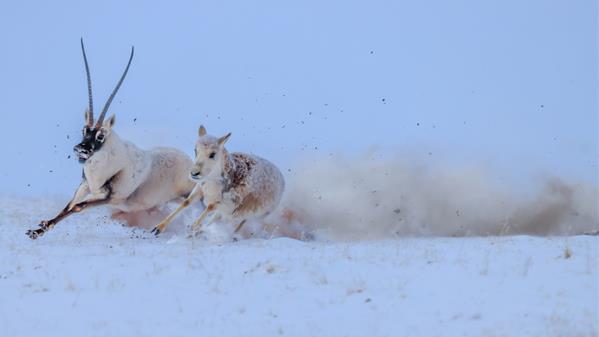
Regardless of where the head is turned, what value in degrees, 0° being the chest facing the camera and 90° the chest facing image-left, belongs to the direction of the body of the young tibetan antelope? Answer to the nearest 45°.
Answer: approximately 45°
